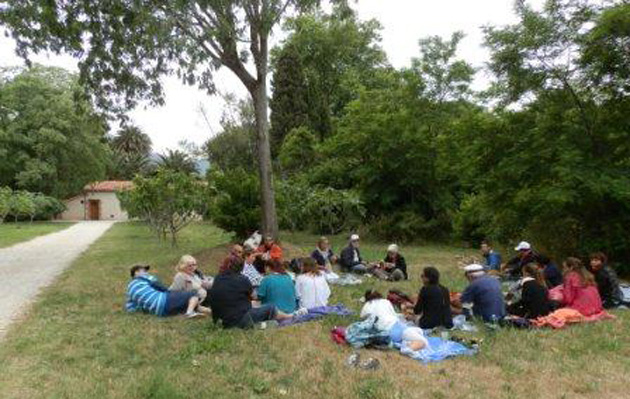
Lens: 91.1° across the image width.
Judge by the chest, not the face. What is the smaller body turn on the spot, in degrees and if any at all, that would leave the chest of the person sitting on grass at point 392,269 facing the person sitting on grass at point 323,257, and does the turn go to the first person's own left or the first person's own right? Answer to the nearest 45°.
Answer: approximately 45° to the first person's own right

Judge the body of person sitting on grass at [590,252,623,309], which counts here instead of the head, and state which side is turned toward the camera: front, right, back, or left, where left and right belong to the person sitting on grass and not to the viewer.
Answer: left

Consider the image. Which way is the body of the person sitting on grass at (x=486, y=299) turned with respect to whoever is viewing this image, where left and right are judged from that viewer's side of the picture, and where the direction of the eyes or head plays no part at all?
facing away from the viewer and to the left of the viewer

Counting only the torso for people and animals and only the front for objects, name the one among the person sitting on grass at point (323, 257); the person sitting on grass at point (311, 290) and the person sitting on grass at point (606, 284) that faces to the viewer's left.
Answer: the person sitting on grass at point (606, 284)

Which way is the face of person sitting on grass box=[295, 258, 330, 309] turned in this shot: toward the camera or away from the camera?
away from the camera

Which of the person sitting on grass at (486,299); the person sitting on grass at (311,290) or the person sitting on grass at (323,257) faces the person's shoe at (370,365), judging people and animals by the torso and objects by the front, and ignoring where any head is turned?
the person sitting on grass at (323,257)

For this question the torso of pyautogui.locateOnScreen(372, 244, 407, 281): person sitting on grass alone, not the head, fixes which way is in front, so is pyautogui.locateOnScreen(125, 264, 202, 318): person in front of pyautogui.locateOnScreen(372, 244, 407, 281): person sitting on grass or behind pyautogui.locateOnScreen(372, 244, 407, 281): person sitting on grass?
in front

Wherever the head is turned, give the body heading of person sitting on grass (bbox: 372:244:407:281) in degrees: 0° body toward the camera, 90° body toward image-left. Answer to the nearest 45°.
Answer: approximately 45°

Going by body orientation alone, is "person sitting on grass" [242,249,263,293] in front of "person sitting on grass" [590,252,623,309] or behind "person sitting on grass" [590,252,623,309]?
in front

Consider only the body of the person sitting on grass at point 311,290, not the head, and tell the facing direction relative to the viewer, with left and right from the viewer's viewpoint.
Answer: facing away from the viewer

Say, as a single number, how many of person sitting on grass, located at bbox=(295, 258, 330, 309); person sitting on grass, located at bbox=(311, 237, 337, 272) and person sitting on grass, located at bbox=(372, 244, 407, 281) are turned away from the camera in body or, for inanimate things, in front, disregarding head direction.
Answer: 1

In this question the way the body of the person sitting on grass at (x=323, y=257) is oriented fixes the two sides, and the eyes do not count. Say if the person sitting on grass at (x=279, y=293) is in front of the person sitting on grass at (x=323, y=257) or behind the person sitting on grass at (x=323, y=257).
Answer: in front
